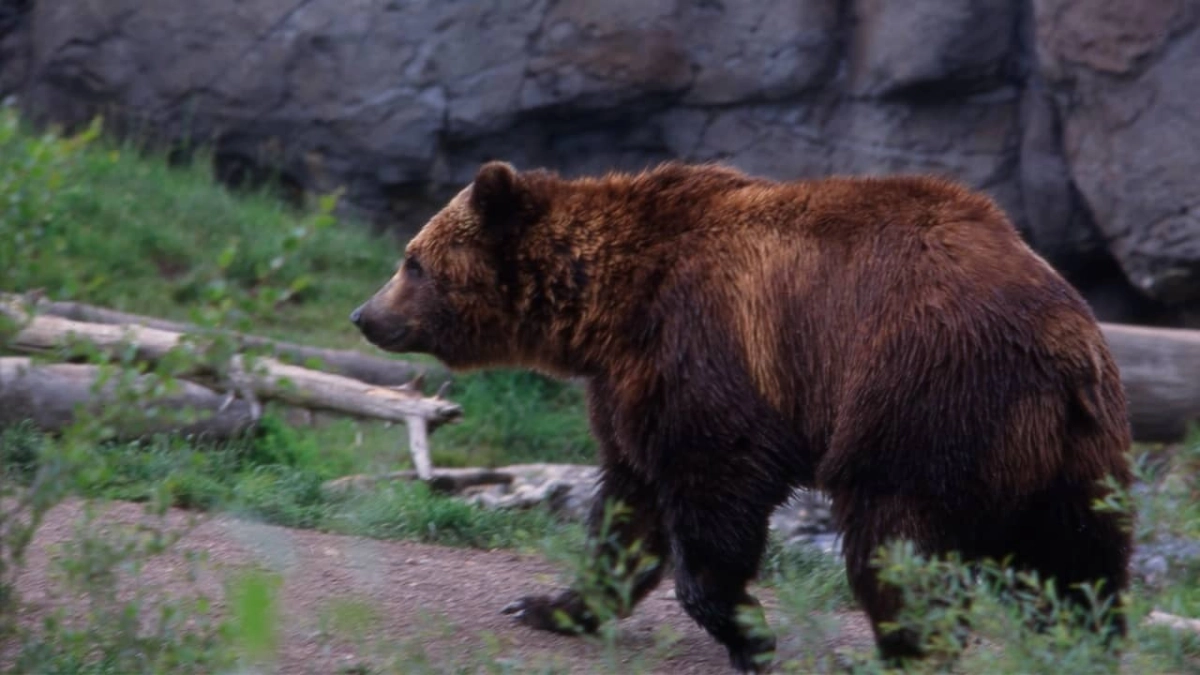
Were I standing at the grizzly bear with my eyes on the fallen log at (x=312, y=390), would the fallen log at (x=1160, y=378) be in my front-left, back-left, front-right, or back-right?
front-right

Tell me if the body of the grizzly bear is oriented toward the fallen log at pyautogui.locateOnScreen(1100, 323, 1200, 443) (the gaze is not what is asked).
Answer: no

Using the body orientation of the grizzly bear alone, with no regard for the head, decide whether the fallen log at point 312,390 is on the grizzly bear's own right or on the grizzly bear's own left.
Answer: on the grizzly bear's own right

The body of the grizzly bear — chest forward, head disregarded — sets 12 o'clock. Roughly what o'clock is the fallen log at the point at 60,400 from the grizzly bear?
The fallen log is roughly at 1 o'clock from the grizzly bear.

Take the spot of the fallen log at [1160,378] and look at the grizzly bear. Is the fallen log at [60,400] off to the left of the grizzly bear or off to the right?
right

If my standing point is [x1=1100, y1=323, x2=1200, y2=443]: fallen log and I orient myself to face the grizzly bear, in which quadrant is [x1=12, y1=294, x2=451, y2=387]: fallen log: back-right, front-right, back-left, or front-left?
front-right

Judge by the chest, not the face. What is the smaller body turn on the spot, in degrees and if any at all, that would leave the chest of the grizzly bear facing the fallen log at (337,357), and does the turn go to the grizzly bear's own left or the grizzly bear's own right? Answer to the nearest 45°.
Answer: approximately 45° to the grizzly bear's own right

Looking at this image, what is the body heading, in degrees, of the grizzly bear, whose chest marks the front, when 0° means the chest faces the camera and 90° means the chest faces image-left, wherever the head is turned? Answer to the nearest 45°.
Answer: approximately 90°
